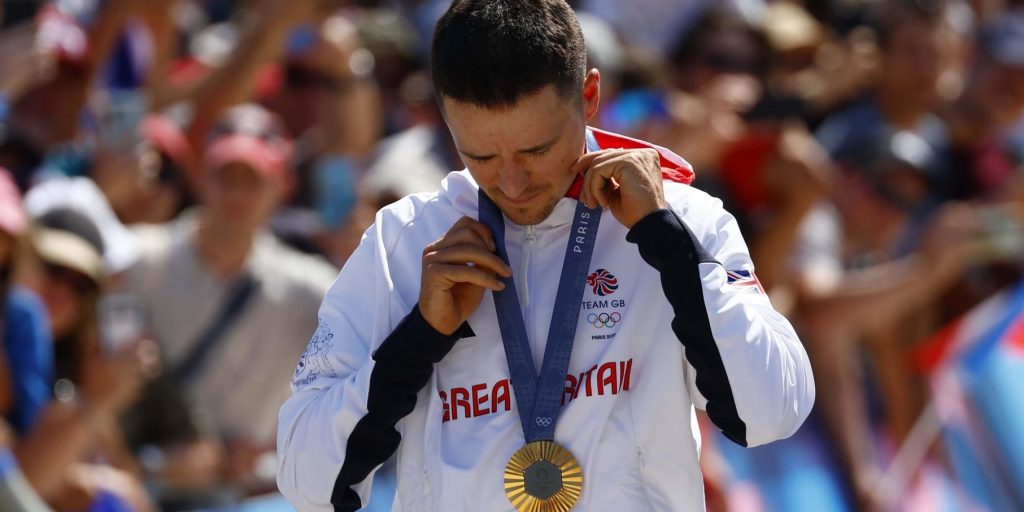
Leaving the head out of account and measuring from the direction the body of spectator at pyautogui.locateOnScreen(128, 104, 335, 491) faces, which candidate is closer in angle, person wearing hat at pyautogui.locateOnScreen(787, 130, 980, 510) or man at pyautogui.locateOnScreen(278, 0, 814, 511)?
the man

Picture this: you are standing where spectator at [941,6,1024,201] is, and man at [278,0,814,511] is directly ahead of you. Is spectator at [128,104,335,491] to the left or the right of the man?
right

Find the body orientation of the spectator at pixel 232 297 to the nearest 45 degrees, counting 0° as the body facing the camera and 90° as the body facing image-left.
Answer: approximately 0°

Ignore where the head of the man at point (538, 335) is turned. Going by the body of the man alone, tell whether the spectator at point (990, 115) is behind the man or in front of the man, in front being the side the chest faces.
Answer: behind

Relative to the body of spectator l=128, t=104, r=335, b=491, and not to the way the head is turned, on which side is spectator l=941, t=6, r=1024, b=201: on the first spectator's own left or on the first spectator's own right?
on the first spectator's own left

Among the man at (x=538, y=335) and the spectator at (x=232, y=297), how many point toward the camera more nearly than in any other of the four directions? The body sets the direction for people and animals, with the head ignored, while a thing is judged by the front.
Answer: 2
